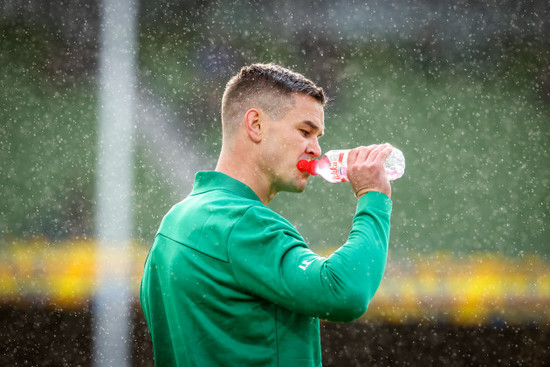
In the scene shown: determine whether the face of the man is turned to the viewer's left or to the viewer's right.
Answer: to the viewer's right

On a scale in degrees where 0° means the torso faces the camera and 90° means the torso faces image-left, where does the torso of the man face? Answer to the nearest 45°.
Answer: approximately 225°

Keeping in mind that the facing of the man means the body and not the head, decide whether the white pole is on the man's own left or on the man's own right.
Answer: on the man's own left
